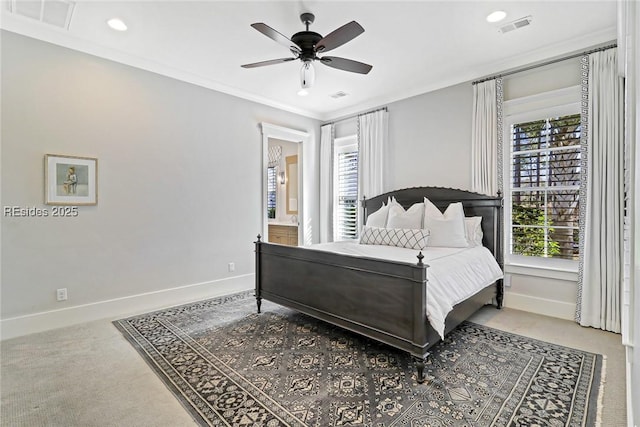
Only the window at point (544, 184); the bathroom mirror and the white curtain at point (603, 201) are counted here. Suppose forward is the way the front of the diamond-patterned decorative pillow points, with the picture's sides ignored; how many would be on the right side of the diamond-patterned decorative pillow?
1

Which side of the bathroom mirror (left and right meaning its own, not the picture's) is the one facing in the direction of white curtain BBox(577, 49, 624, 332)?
left

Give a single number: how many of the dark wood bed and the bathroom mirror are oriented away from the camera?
0

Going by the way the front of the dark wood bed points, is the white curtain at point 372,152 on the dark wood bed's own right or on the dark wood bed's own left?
on the dark wood bed's own right

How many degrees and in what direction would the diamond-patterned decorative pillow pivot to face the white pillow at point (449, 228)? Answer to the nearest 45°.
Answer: approximately 135° to its left

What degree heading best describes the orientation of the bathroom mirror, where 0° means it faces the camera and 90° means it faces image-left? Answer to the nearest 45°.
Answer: approximately 45°

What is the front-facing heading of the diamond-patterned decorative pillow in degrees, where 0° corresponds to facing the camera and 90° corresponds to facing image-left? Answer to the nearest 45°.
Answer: approximately 45°

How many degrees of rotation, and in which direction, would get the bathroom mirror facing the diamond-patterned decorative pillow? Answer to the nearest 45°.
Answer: approximately 45° to its left

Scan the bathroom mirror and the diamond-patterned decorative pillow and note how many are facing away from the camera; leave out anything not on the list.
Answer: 0

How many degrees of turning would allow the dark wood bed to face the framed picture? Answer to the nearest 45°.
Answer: approximately 45° to its right
